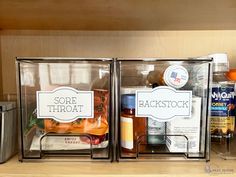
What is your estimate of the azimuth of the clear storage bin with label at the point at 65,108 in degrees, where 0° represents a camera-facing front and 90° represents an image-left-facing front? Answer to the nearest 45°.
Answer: approximately 0°

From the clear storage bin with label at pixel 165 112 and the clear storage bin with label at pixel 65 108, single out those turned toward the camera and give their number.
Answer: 2
